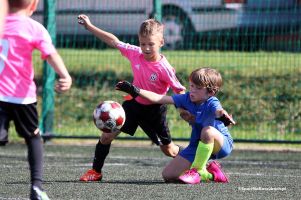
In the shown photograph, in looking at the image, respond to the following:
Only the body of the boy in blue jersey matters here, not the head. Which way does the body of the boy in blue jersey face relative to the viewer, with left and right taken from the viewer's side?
facing the viewer and to the left of the viewer

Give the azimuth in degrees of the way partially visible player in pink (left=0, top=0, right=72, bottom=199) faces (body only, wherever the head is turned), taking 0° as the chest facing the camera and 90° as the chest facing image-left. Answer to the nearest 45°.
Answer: approximately 225°

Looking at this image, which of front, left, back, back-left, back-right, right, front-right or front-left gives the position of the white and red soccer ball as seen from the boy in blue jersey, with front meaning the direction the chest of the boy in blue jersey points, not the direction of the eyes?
front-right

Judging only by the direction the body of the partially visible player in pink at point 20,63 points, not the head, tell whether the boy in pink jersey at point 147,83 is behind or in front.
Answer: in front

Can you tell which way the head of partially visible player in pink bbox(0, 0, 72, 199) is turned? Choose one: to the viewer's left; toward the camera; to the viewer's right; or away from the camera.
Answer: away from the camera

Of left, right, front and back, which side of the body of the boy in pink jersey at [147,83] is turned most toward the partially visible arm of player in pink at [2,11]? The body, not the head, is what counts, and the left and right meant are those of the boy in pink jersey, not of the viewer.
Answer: front

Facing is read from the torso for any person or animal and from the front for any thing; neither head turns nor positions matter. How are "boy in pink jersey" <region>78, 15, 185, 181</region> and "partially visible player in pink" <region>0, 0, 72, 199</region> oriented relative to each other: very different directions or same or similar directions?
very different directions

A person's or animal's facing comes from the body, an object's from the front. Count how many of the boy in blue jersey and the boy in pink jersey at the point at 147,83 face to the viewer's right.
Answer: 0

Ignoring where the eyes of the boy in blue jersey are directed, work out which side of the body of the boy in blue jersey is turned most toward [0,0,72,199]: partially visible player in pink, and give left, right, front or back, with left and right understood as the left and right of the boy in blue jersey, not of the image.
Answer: front

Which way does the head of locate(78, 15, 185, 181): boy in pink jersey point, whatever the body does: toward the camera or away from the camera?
toward the camera

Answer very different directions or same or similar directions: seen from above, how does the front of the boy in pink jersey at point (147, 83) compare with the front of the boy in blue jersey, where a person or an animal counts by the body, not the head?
same or similar directions
